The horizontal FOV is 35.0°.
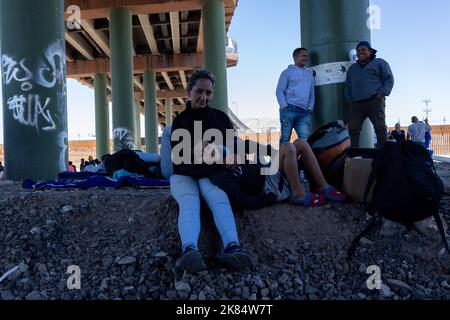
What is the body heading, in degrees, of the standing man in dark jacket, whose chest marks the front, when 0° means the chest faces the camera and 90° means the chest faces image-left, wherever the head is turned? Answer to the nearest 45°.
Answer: approximately 45°
